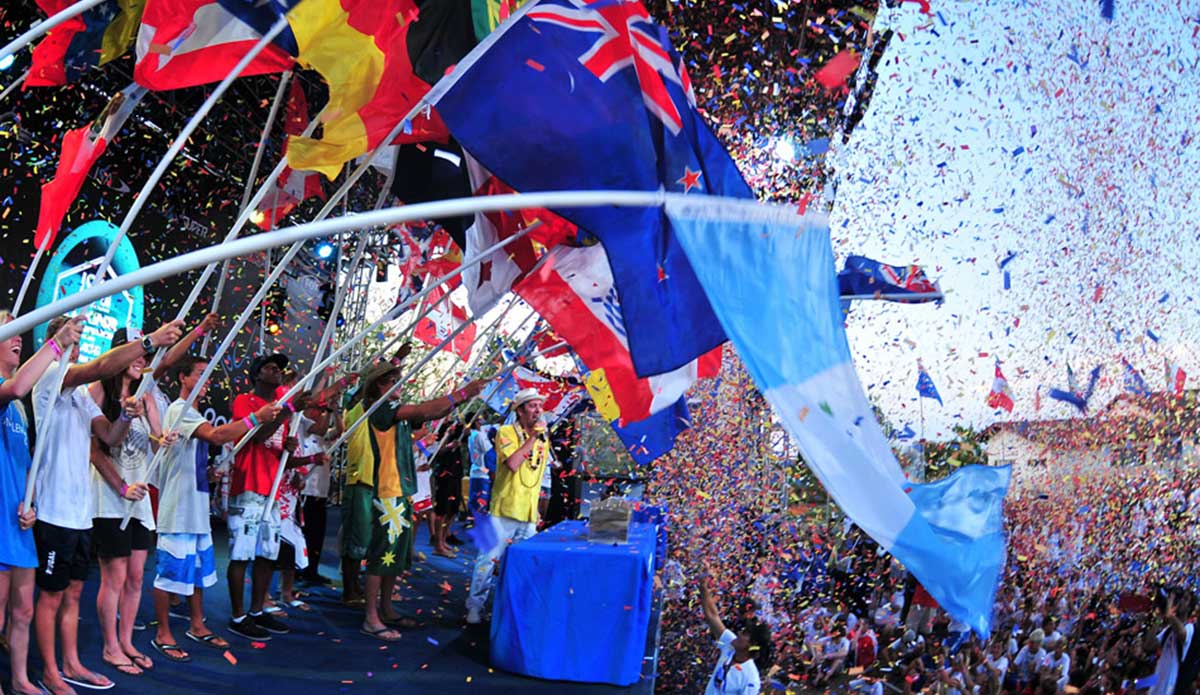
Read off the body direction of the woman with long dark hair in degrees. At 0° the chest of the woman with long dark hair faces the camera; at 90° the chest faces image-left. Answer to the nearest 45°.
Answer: approximately 315°

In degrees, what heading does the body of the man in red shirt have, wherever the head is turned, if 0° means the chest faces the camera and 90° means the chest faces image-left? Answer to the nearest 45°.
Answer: approximately 315°

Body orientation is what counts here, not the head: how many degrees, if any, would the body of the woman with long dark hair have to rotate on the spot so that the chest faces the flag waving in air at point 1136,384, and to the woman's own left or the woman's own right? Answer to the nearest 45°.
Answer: approximately 90° to the woman's own left

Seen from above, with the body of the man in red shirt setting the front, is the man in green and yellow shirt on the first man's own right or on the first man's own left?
on the first man's own left

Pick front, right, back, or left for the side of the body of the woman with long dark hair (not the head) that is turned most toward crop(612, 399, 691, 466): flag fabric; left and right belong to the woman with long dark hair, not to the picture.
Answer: left

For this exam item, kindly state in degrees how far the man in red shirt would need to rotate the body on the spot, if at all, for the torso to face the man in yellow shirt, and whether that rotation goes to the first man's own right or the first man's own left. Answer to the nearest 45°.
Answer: approximately 90° to the first man's own left

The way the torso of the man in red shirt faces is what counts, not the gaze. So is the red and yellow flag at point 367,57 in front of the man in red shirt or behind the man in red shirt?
in front

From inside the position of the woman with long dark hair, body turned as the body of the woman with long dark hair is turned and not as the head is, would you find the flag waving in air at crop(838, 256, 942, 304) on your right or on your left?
on your left

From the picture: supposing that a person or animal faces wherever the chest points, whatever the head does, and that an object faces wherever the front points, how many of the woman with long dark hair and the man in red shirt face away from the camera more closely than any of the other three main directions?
0

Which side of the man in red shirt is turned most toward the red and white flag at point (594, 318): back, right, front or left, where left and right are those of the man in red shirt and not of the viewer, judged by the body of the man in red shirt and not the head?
front
